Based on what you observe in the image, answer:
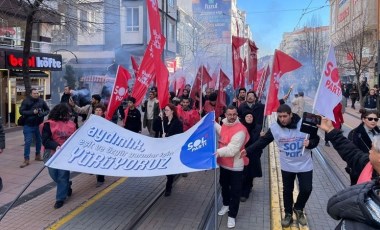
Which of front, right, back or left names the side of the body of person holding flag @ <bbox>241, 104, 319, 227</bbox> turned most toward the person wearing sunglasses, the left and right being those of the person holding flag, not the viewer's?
left

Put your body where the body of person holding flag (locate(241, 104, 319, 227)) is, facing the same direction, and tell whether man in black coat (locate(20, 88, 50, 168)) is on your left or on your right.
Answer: on your right

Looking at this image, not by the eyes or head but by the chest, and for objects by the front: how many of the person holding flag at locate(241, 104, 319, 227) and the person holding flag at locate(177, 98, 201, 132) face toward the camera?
2

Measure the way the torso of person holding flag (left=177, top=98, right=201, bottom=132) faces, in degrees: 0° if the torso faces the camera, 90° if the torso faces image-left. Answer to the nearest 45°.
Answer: approximately 0°

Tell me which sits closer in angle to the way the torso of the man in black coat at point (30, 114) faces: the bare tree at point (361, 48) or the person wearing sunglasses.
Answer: the person wearing sunglasses

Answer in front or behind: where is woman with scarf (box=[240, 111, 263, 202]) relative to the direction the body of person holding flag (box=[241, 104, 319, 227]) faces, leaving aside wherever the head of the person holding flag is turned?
behind

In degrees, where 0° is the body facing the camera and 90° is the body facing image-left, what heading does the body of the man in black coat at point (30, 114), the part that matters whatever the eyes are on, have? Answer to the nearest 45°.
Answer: approximately 315°

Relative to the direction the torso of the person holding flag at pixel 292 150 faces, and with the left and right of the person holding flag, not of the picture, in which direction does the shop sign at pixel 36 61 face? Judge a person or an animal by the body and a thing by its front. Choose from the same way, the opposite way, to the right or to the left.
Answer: to the left

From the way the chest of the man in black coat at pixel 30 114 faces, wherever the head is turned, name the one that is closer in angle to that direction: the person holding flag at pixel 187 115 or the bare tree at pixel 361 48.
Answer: the person holding flag

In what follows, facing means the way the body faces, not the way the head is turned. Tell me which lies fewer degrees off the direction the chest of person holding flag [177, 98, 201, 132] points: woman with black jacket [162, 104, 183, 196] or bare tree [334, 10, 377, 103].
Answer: the woman with black jacket

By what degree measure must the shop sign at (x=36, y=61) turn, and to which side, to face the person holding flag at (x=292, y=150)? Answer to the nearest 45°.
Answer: approximately 45° to its right

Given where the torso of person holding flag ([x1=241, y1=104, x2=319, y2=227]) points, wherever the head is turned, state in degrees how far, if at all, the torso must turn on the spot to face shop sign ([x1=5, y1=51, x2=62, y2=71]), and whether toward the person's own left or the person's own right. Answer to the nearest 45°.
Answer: approximately 135° to the person's own right
